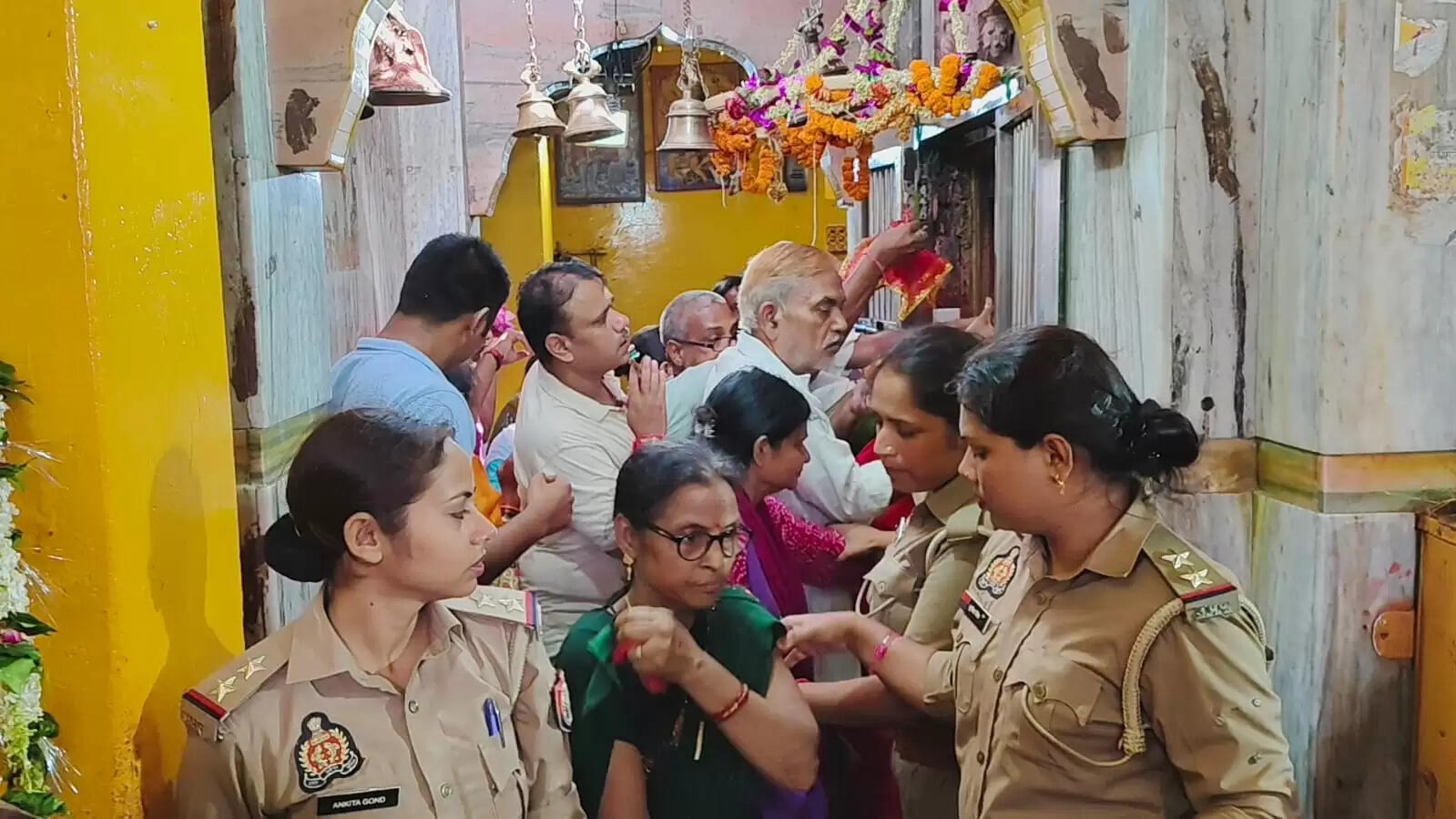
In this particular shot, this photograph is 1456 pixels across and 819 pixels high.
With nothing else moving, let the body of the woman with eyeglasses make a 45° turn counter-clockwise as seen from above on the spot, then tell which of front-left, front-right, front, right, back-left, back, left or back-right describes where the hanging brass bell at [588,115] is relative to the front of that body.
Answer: left

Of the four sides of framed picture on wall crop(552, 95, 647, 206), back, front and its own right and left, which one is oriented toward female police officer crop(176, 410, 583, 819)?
front

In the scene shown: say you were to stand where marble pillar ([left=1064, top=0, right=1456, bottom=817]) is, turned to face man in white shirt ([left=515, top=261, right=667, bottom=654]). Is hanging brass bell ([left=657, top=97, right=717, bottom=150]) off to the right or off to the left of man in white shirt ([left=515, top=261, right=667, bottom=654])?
right

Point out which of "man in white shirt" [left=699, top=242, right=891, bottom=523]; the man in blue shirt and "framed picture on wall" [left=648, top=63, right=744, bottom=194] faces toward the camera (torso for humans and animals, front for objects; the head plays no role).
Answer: the framed picture on wall

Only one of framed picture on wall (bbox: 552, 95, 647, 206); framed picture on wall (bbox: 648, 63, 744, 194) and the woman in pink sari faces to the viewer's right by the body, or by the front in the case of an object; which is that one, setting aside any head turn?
the woman in pink sari

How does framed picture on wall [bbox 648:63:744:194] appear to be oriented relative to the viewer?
toward the camera

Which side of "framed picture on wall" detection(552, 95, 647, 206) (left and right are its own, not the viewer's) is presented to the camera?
front

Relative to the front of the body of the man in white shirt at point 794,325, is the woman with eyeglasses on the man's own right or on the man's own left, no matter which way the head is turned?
on the man's own right

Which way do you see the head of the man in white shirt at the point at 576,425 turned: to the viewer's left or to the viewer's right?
to the viewer's right

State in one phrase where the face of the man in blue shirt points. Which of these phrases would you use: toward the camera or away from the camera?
away from the camera

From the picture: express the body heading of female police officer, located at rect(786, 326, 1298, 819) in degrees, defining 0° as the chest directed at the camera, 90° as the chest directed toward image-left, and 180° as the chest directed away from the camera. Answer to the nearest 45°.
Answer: approximately 45°

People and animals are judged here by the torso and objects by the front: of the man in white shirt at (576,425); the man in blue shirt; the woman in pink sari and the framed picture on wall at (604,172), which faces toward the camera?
the framed picture on wall

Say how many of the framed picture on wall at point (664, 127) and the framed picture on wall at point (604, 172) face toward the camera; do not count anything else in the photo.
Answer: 2

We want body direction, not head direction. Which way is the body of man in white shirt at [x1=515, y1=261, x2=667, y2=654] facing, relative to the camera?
to the viewer's right

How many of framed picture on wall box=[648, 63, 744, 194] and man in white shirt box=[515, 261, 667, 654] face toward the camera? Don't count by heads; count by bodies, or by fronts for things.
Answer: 1

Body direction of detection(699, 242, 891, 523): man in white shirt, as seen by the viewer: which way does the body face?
to the viewer's right

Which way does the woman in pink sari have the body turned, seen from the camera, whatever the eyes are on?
to the viewer's right

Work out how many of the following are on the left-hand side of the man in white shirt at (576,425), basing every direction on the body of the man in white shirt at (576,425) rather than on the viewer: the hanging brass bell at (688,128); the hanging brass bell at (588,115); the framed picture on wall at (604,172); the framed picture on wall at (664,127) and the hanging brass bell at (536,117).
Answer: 5

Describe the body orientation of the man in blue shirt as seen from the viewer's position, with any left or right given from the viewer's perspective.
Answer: facing away from the viewer and to the right of the viewer
